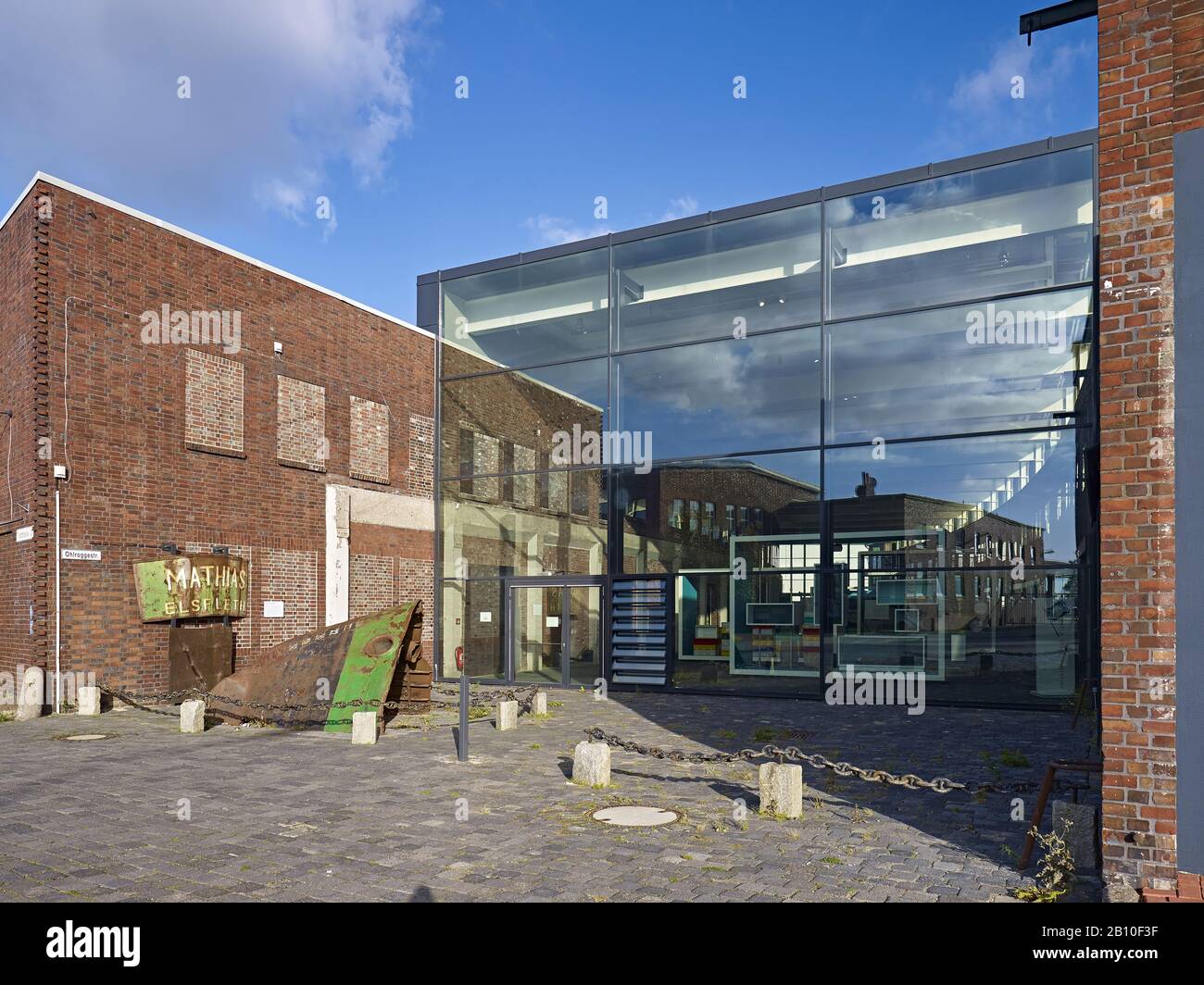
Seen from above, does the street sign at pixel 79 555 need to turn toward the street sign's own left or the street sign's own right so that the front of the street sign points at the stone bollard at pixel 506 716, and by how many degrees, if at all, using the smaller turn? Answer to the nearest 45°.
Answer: approximately 45° to the street sign's own left

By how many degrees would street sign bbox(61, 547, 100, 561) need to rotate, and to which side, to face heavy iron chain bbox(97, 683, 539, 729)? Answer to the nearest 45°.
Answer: approximately 45° to its left

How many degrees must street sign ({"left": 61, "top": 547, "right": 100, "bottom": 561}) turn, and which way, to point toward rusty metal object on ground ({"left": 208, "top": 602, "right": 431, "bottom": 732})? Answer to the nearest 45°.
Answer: approximately 45° to its left

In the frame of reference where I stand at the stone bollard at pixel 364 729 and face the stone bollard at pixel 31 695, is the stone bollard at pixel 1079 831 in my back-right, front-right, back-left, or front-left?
back-left

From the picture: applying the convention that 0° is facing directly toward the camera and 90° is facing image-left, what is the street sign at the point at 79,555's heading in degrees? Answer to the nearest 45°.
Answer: approximately 0°
